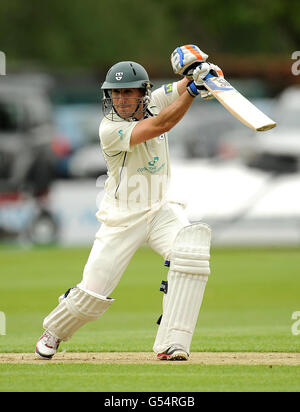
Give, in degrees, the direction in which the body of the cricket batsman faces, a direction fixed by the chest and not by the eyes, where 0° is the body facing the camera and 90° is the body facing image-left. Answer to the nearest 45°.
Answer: approximately 315°

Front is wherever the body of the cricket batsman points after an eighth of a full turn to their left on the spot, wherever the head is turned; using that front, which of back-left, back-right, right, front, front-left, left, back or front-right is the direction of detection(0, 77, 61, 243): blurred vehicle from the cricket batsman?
left

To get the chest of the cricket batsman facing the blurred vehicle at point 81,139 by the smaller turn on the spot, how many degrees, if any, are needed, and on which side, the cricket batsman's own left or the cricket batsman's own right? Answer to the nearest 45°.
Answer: approximately 135° to the cricket batsman's own left
